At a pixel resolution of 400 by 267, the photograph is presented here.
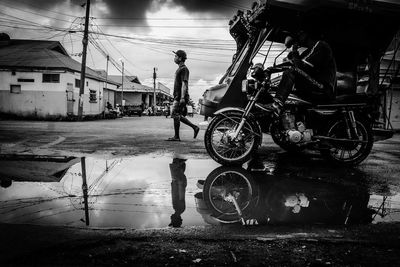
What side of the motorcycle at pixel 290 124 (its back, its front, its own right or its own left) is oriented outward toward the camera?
left

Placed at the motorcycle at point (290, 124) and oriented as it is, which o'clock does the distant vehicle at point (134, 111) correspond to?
The distant vehicle is roughly at 2 o'clock from the motorcycle.

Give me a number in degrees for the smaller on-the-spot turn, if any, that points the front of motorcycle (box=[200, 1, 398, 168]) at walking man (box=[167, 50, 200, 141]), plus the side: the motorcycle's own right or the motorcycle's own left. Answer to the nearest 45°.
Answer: approximately 45° to the motorcycle's own right

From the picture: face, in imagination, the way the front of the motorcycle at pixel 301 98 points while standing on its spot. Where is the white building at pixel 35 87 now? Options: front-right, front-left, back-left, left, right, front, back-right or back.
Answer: front-right

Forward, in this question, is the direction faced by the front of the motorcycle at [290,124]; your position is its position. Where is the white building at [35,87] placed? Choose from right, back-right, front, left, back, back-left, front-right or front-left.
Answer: front-right

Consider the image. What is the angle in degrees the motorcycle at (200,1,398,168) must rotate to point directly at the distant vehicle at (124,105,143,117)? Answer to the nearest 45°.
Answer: approximately 45° to its right
